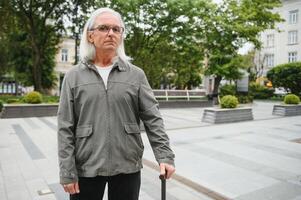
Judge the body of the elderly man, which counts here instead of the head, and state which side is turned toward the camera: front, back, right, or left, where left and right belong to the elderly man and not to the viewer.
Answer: front

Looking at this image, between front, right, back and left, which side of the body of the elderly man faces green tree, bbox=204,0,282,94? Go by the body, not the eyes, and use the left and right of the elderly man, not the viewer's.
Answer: back

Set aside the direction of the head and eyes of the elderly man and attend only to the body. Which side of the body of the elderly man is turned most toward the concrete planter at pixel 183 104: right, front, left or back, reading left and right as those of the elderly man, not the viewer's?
back

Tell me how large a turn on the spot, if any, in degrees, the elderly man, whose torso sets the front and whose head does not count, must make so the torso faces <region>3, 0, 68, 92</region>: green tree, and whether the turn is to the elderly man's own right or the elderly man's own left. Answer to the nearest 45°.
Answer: approximately 180°

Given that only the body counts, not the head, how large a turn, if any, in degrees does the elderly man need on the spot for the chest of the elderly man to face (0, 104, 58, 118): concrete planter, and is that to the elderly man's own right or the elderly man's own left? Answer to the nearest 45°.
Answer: approximately 180°

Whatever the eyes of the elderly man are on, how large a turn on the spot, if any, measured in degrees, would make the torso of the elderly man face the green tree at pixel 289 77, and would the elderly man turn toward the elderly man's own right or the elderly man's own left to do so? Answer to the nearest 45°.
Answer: approximately 135° to the elderly man's own left

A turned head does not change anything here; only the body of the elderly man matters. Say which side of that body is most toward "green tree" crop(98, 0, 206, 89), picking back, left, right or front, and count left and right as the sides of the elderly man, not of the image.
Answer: back

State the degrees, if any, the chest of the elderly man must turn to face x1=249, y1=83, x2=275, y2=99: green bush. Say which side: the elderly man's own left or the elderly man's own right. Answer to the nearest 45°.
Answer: approximately 135° to the elderly man's own left
